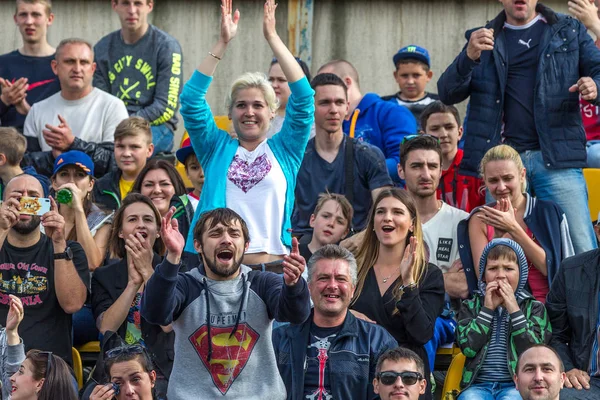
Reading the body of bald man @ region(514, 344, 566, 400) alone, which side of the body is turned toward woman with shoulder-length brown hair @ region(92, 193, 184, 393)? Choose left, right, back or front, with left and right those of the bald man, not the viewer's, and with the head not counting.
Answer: right

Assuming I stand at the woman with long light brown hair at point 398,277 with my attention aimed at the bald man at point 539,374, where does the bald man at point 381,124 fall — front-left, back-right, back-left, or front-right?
back-left

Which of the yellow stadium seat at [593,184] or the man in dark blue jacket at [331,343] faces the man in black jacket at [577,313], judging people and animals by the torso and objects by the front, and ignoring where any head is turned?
the yellow stadium seat

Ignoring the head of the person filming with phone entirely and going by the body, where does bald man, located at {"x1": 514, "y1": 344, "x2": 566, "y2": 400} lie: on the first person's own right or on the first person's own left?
on the first person's own left

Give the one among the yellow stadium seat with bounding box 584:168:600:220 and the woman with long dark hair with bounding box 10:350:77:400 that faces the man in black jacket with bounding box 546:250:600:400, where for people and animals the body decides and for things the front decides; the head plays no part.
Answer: the yellow stadium seat

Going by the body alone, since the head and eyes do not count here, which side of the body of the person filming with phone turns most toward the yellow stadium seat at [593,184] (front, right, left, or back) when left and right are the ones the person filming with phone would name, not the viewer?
left
